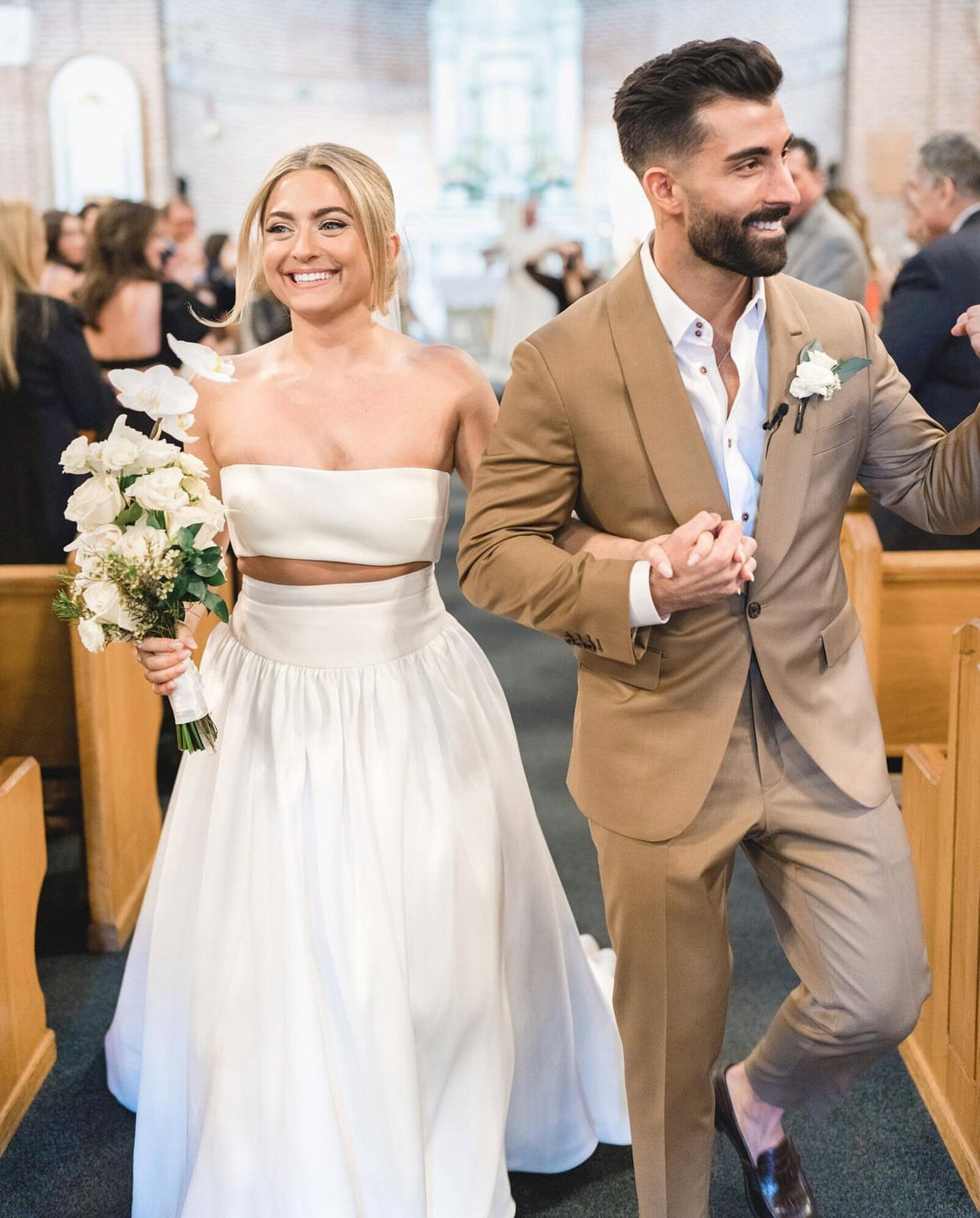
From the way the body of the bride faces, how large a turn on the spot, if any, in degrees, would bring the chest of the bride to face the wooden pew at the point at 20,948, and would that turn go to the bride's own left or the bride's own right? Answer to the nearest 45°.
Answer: approximately 135° to the bride's own right

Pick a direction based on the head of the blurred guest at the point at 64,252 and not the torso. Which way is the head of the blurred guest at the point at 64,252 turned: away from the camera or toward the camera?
toward the camera

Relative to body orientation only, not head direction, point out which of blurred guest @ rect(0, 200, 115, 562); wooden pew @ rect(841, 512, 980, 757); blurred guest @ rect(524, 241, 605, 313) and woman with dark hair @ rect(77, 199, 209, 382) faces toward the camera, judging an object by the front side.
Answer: blurred guest @ rect(524, 241, 605, 313)

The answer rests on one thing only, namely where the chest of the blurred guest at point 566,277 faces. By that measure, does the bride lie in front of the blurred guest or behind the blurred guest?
in front

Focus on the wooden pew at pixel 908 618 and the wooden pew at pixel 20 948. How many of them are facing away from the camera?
2

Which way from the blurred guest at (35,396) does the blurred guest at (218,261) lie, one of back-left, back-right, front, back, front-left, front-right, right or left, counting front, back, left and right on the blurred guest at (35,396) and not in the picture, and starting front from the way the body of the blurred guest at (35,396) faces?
front-left

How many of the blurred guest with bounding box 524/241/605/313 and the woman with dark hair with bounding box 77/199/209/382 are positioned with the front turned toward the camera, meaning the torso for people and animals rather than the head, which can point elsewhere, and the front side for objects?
1

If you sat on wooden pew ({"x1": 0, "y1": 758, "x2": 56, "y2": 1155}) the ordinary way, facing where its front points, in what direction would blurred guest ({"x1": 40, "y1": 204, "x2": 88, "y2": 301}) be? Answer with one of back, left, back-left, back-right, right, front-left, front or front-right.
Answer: front

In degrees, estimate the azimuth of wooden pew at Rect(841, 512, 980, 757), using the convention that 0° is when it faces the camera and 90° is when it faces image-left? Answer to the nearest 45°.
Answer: approximately 180°

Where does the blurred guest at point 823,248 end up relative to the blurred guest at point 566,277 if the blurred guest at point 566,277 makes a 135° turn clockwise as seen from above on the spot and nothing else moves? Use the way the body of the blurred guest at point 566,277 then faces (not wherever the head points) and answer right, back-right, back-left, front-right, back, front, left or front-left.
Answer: back-left

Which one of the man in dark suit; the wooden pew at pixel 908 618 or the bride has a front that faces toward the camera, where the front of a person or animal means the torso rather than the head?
the bride

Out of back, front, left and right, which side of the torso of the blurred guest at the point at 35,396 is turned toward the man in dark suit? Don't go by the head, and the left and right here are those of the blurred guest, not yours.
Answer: right

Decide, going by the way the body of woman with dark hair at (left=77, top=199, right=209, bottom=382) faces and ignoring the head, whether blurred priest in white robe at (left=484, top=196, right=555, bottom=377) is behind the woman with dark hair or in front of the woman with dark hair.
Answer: in front

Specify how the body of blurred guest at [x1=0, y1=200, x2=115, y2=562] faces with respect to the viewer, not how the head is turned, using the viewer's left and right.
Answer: facing away from the viewer and to the right of the viewer

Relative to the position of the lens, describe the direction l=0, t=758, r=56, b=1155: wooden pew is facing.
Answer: facing away from the viewer

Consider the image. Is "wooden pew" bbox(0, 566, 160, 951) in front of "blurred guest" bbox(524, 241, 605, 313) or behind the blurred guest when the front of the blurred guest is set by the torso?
in front

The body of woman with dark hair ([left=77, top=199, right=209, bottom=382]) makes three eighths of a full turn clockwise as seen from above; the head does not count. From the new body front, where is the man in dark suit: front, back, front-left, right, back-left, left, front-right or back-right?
front-left
